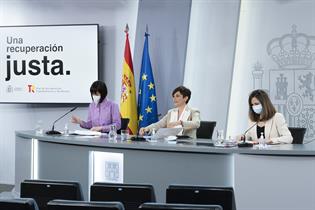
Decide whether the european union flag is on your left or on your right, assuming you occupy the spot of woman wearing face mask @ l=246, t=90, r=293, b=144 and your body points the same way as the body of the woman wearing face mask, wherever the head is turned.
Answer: on your right

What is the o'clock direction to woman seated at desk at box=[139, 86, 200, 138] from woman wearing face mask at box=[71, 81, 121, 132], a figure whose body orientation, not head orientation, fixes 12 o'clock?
The woman seated at desk is roughly at 8 o'clock from the woman wearing face mask.

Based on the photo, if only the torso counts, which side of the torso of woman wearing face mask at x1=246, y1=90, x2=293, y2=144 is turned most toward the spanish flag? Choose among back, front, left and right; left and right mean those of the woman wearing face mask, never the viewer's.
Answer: right

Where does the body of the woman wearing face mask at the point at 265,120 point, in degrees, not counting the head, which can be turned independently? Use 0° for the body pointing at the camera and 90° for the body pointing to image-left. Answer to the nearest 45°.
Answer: approximately 45°

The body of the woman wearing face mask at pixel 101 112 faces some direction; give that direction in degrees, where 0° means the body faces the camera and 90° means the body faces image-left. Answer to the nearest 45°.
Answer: approximately 45°

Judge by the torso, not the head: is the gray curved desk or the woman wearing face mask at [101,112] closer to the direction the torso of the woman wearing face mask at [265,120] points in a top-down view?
the gray curved desk

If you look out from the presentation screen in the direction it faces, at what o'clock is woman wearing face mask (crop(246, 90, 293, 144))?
The woman wearing face mask is roughly at 11 o'clock from the presentation screen.
